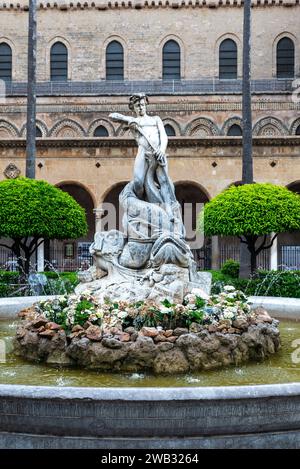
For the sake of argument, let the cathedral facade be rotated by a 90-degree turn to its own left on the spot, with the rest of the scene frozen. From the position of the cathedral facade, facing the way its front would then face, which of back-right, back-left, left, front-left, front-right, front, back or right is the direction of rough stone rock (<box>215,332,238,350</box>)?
right

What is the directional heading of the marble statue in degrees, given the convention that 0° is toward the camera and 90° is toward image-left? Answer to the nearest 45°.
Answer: approximately 0°

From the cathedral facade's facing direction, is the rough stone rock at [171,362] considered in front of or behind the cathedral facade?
in front

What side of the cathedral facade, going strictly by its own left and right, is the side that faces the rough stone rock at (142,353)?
front

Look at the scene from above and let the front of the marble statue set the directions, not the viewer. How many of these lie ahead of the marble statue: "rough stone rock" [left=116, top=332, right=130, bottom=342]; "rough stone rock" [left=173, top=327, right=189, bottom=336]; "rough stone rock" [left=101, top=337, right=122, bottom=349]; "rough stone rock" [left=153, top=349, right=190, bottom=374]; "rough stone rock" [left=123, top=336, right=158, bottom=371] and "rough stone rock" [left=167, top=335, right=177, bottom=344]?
6

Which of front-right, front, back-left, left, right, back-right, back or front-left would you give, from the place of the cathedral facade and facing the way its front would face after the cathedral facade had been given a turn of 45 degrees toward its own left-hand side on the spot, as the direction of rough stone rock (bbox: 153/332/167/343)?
front-right

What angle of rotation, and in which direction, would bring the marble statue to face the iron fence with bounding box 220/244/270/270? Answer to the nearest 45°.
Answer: approximately 180°

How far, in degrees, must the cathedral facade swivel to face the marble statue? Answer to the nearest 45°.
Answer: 0° — it already faces it

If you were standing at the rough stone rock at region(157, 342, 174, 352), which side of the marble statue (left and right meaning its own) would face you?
front

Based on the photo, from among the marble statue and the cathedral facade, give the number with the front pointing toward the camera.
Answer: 2

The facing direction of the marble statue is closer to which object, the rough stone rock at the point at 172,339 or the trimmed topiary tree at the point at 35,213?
the rough stone rock

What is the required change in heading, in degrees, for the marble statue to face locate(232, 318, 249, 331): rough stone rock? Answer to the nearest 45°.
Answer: approximately 45° to its left

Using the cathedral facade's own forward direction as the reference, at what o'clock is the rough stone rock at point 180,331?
The rough stone rock is roughly at 12 o'clock from the cathedral facade.

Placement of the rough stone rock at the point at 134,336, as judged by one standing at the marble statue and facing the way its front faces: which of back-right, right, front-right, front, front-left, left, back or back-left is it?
front

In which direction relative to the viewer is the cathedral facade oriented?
toward the camera

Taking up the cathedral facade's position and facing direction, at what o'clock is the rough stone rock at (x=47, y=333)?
The rough stone rock is roughly at 12 o'clock from the cathedral facade.
